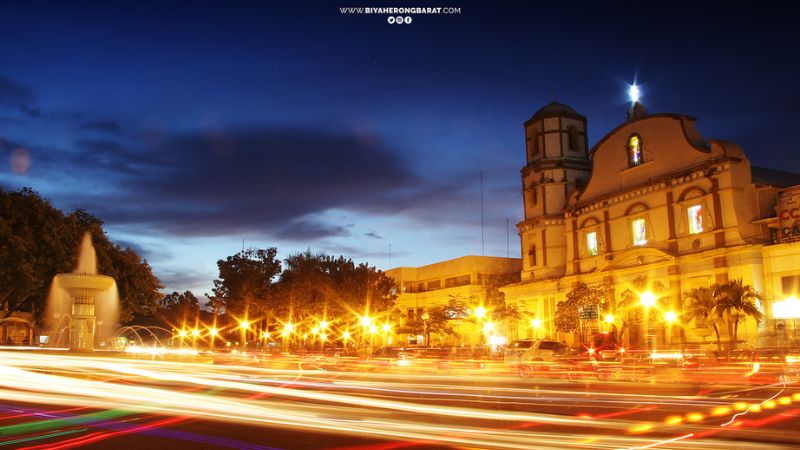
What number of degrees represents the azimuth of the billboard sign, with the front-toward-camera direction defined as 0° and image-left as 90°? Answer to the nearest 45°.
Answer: approximately 45°

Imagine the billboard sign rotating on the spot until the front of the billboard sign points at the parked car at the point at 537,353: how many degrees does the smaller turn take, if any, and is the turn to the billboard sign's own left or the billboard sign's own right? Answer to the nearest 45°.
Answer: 0° — it already faces it

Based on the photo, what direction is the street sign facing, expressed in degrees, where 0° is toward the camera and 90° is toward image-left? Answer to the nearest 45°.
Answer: approximately 0°

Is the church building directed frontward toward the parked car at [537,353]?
yes

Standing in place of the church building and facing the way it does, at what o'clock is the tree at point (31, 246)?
The tree is roughly at 1 o'clock from the church building.

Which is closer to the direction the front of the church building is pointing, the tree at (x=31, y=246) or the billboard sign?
the tree

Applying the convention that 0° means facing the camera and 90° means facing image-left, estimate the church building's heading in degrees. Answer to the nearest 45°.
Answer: approximately 45°
